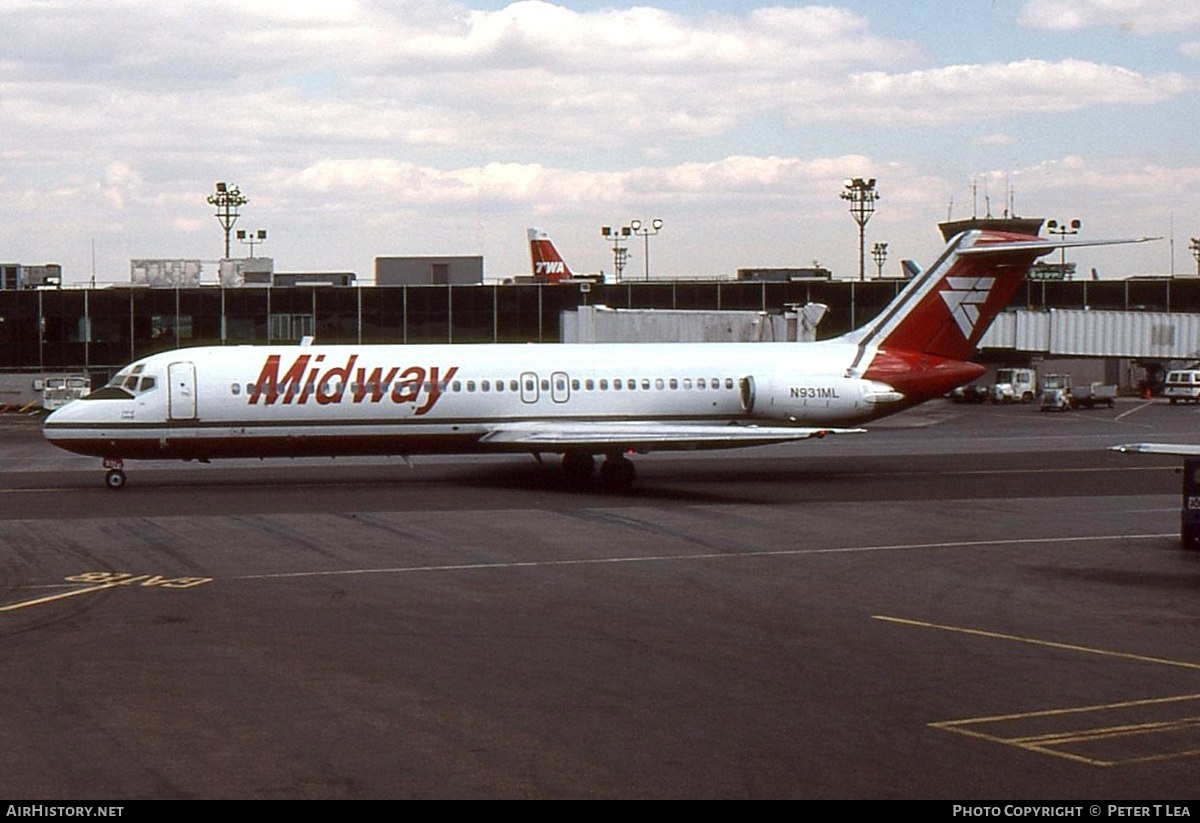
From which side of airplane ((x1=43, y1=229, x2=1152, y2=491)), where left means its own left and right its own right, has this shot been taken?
left
